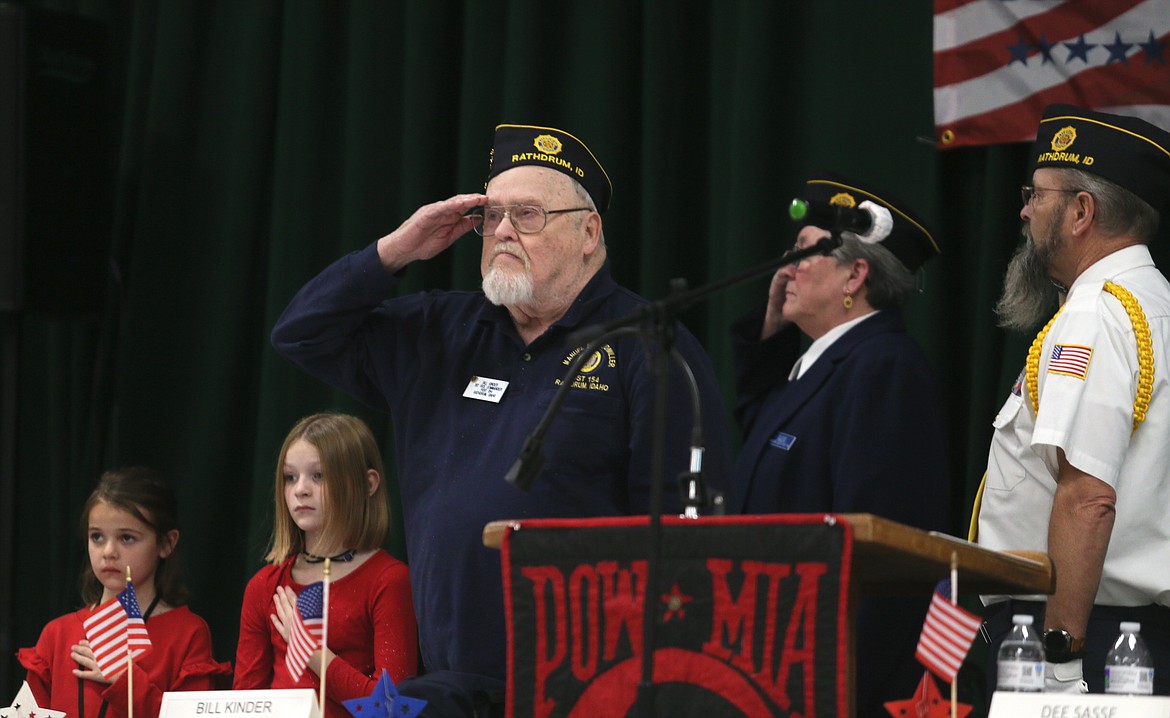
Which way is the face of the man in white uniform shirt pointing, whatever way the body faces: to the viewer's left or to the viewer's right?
to the viewer's left

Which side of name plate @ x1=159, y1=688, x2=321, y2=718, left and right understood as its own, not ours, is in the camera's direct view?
front

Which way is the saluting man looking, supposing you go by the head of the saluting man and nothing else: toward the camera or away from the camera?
toward the camera

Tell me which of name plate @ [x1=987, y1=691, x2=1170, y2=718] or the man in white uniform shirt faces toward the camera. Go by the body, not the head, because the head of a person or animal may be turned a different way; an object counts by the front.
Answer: the name plate

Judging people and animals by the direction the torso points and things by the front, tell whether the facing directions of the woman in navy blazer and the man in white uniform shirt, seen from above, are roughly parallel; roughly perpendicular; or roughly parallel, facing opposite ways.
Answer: roughly parallel

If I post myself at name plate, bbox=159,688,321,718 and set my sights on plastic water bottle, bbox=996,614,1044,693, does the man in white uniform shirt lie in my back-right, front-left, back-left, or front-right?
front-left

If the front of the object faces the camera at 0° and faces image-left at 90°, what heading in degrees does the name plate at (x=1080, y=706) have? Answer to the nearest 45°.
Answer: approximately 0°

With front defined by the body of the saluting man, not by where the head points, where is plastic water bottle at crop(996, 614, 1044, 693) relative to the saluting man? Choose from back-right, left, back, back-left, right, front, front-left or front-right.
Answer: left

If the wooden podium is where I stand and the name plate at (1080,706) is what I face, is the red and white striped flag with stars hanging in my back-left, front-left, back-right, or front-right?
front-left
